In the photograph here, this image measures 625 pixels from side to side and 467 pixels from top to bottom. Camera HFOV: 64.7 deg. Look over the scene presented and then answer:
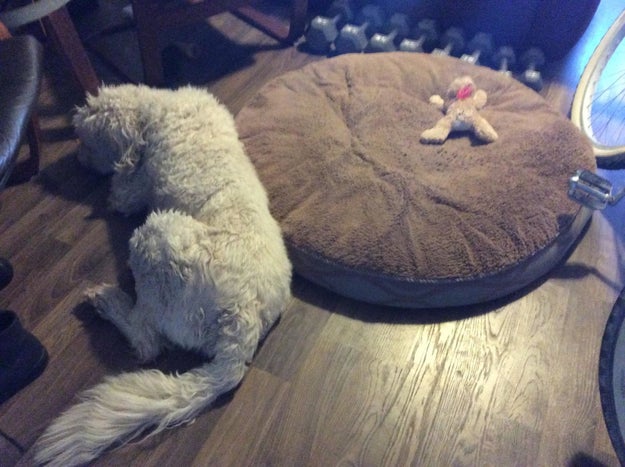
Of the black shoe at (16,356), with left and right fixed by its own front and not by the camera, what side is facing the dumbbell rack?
front

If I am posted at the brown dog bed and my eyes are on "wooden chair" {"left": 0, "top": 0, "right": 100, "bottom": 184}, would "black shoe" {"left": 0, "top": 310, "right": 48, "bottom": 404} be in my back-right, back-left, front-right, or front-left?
front-left

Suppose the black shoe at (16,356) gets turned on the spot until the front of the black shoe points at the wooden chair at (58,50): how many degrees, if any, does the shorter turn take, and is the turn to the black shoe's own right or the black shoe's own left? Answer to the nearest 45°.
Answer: approximately 45° to the black shoe's own left

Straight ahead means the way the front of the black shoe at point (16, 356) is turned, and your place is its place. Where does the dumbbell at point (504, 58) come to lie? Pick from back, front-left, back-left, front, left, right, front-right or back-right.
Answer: front

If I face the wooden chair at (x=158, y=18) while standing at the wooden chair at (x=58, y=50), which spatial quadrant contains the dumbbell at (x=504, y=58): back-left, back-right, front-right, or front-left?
front-right

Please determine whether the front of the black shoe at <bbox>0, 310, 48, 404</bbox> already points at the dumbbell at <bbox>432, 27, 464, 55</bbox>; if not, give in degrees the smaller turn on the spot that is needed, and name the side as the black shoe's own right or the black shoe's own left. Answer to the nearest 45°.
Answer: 0° — it already faces it

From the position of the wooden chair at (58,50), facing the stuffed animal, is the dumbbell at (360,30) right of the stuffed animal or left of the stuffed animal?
left

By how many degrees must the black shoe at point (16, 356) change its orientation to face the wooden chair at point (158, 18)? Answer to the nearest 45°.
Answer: approximately 45° to its left

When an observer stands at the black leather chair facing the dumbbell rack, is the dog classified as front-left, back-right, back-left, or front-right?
front-right

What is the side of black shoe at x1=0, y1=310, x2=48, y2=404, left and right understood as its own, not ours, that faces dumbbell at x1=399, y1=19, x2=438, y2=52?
front

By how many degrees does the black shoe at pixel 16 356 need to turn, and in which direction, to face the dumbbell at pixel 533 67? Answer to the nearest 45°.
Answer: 0° — it already faces it

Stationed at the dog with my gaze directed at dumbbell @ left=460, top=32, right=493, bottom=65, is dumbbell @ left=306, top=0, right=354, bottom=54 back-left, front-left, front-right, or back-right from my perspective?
front-left

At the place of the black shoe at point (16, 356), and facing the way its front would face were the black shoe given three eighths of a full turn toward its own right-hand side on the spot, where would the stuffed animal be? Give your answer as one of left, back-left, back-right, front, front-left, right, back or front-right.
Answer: back-left

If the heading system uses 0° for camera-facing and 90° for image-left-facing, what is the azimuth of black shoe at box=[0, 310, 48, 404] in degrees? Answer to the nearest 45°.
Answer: approximately 270°

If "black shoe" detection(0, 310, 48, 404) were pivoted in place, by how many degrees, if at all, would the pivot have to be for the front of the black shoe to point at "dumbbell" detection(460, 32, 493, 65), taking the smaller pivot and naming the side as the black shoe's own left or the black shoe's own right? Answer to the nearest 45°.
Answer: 0° — it already faces it
